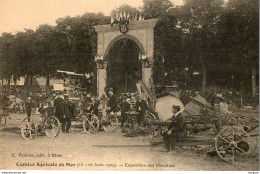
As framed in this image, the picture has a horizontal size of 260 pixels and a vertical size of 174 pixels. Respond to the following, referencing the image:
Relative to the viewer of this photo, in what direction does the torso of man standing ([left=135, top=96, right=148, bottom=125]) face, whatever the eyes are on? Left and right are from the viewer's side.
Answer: facing the viewer and to the left of the viewer

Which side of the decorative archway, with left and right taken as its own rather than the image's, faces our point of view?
front
